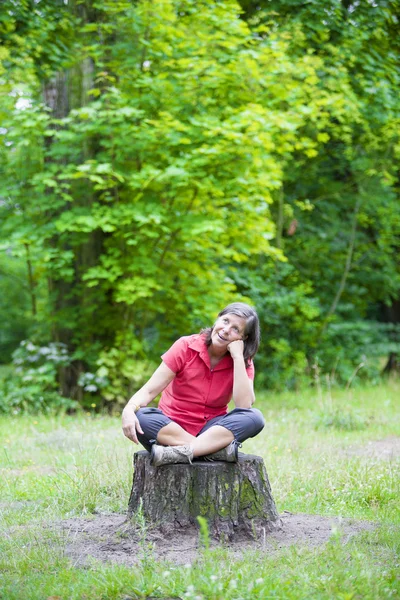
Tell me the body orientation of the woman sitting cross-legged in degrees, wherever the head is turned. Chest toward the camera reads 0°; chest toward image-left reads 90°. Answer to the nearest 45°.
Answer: approximately 0°
